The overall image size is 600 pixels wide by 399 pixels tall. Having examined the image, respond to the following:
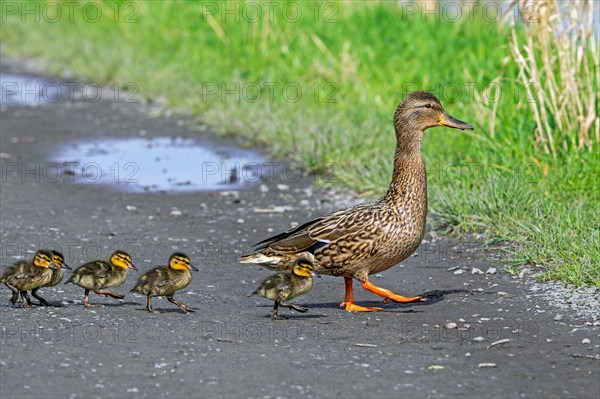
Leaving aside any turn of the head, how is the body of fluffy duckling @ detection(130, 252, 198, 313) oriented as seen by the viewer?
to the viewer's right

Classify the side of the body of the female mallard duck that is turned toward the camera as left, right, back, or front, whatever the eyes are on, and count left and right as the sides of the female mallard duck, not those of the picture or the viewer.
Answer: right

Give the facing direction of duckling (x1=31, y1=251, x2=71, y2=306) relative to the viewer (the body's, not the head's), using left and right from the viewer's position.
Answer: facing to the right of the viewer

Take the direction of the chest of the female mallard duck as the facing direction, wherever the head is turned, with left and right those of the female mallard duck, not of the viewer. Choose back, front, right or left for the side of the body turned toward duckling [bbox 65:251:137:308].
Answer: back

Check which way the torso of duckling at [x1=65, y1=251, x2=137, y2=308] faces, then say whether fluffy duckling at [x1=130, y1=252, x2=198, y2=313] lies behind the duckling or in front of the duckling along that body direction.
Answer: in front

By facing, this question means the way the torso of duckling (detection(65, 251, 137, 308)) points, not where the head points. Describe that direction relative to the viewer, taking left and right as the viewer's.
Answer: facing to the right of the viewer

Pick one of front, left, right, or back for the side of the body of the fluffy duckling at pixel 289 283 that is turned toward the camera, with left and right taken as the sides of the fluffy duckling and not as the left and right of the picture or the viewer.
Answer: right

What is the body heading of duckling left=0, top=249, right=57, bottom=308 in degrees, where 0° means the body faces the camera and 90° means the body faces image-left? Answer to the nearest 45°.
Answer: approximately 270°

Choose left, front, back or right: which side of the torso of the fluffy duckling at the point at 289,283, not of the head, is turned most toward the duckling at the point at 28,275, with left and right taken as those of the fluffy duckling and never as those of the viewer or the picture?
back
